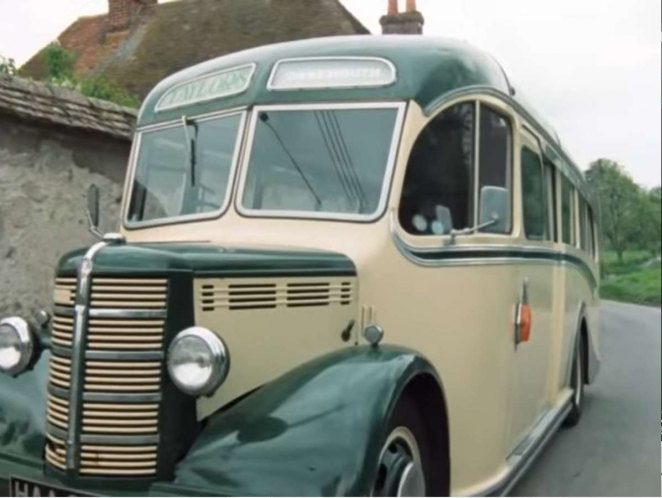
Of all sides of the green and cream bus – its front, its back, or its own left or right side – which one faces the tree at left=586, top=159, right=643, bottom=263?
back

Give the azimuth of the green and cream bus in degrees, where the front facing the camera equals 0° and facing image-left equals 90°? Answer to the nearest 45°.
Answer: approximately 45°
